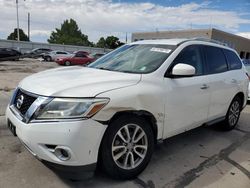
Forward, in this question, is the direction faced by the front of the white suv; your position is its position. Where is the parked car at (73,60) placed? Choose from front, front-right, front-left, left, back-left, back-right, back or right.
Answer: back-right

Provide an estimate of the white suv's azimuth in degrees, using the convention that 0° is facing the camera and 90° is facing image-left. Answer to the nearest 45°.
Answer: approximately 45°
